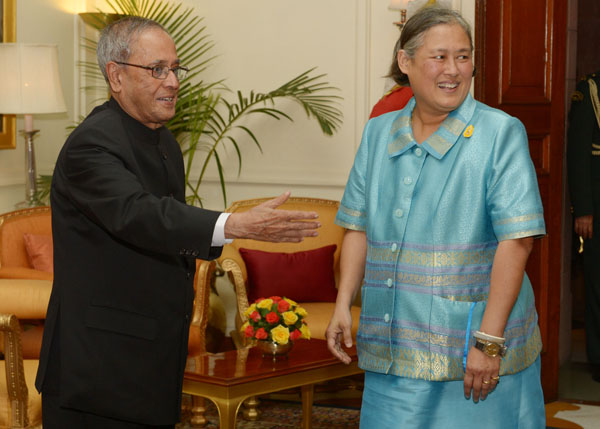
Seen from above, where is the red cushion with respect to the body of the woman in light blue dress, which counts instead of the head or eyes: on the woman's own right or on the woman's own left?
on the woman's own right

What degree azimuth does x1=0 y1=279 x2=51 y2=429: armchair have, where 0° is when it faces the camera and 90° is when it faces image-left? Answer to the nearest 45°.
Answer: approximately 315°

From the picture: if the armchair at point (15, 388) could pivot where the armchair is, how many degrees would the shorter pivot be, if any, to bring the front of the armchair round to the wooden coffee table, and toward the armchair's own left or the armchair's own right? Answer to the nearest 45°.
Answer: approximately 45° to the armchair's own left

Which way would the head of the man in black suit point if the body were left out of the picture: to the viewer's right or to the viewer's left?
to the viewer's right

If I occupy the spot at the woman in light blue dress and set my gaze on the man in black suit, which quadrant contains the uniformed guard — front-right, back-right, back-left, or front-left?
back-right

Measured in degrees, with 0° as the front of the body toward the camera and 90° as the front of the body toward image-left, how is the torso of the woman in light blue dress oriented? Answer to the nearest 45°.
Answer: approximately 45°

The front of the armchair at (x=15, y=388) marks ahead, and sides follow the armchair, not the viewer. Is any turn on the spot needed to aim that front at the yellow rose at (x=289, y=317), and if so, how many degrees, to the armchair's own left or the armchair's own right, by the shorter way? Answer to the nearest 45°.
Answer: approximately 45° to the armchair's own left

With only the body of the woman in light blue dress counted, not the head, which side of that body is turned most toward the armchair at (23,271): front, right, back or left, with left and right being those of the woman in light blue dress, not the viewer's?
right
